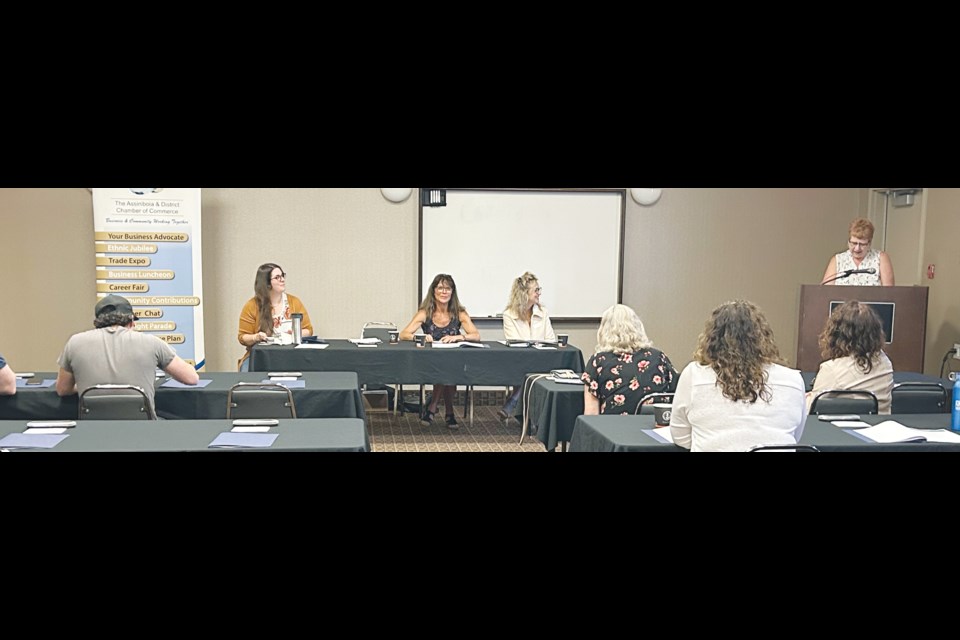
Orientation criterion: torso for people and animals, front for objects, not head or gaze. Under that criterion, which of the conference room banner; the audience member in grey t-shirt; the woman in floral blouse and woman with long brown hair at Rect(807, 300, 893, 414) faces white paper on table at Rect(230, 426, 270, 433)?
the conference room banner

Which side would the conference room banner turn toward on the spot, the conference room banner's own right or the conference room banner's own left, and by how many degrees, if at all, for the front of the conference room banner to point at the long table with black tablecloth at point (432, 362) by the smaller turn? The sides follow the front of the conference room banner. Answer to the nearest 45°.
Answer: approximately 45° to the conference room banner's own left

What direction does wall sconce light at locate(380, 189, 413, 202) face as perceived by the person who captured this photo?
facing the viewer

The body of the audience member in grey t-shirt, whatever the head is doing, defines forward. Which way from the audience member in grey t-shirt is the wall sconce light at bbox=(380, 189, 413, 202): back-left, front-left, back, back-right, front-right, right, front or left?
front-right

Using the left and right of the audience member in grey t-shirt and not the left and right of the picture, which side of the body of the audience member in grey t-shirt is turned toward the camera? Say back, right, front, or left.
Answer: back

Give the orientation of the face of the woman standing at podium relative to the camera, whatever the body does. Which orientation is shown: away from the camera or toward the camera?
toward the camera

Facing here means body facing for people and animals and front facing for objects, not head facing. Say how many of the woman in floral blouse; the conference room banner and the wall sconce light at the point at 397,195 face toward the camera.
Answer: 2

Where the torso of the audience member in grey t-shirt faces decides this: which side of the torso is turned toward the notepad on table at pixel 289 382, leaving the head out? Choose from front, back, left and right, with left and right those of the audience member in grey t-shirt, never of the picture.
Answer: right

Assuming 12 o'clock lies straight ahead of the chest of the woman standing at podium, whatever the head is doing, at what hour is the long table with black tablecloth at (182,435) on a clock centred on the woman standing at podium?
The long table with black tablecloth is roughly at 1 o'clock from the woman standing at podium.

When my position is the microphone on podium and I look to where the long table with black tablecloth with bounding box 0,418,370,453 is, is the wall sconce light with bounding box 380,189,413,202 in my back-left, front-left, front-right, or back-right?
front-right

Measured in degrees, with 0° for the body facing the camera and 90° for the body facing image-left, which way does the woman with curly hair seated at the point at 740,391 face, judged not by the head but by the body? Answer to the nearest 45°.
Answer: approximately 180°

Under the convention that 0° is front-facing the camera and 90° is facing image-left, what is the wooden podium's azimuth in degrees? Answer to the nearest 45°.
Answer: approximately 0°

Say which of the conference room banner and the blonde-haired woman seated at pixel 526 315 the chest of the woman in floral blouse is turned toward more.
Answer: the blonde-haired woman seated

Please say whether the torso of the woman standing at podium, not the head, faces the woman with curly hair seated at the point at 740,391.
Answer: yes

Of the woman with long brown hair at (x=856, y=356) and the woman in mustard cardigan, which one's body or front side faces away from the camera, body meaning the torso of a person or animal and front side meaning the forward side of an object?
the woman with long brown hair

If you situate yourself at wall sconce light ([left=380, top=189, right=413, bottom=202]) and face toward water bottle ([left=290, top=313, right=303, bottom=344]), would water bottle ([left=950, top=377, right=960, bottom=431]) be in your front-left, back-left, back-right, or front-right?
front-left

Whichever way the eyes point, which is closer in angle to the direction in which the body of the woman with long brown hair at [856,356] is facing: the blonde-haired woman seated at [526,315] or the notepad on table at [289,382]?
the blonde-haired woman seated

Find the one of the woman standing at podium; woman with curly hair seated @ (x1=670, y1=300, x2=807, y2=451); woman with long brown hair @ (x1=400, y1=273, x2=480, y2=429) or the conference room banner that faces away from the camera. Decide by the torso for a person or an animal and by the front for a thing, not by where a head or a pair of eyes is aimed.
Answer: the woman with curly hair seated
